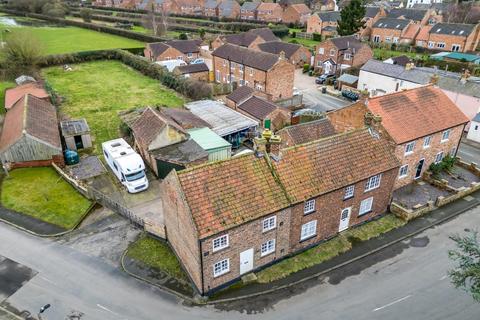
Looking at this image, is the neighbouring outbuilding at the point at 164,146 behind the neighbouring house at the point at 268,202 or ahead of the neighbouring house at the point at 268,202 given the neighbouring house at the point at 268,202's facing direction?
behind

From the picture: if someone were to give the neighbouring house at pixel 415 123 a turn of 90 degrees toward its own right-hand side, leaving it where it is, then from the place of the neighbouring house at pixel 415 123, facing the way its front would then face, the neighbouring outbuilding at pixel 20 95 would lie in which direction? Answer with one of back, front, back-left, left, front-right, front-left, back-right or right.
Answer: front-right

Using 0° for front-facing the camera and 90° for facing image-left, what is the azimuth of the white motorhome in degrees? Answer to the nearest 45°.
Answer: approximately 315°

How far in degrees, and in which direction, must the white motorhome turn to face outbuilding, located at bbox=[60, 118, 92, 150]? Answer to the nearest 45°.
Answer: approximately 180°

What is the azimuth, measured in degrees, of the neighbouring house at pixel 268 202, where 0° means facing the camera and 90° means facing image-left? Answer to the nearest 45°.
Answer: approximately 315°

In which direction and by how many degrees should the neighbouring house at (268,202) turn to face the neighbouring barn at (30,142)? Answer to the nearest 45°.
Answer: approximately 135° to its right

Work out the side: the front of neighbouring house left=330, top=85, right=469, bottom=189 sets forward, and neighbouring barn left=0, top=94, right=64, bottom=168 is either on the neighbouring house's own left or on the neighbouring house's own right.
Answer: on the neighbouring house's own right

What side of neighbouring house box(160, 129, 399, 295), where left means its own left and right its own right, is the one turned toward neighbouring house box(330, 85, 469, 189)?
left

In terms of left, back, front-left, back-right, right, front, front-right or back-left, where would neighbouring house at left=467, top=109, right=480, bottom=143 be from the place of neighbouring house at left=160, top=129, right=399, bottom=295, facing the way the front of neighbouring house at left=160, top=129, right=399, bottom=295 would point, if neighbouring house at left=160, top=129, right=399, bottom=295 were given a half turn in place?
right

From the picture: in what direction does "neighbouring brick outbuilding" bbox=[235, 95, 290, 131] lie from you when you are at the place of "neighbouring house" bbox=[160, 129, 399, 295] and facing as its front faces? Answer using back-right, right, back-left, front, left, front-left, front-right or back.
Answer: back-left

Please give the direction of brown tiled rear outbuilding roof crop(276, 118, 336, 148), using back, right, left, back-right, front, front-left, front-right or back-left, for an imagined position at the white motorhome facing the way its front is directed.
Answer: front-left

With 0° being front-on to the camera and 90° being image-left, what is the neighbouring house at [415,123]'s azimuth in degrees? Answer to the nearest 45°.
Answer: approximately 315°

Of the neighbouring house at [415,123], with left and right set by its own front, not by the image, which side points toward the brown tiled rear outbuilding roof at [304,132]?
right

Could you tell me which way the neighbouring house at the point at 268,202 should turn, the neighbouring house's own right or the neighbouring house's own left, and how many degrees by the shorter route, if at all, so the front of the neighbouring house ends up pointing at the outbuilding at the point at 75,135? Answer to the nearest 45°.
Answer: approximately 180°
